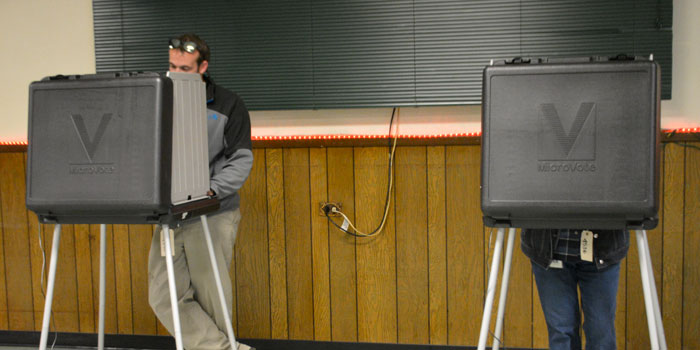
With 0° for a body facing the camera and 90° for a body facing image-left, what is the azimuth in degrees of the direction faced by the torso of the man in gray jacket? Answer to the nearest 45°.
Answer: approximately 45°

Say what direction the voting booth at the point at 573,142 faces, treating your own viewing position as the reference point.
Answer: facing away from the viewer

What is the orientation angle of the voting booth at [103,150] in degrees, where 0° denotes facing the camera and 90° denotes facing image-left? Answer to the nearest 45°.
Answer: approximately 225°
